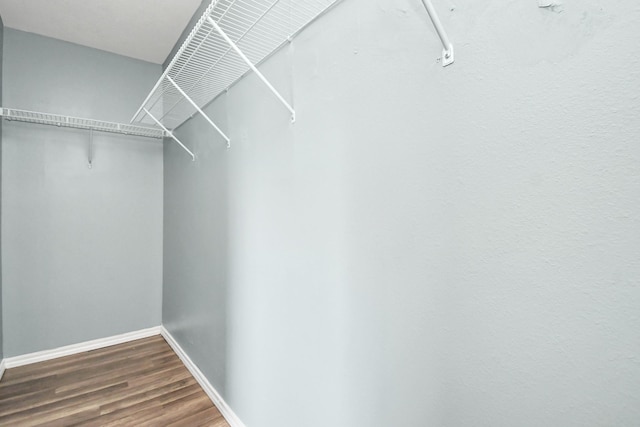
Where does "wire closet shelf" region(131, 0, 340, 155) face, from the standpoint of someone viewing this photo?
facing the viewer and to the left of the viewer
